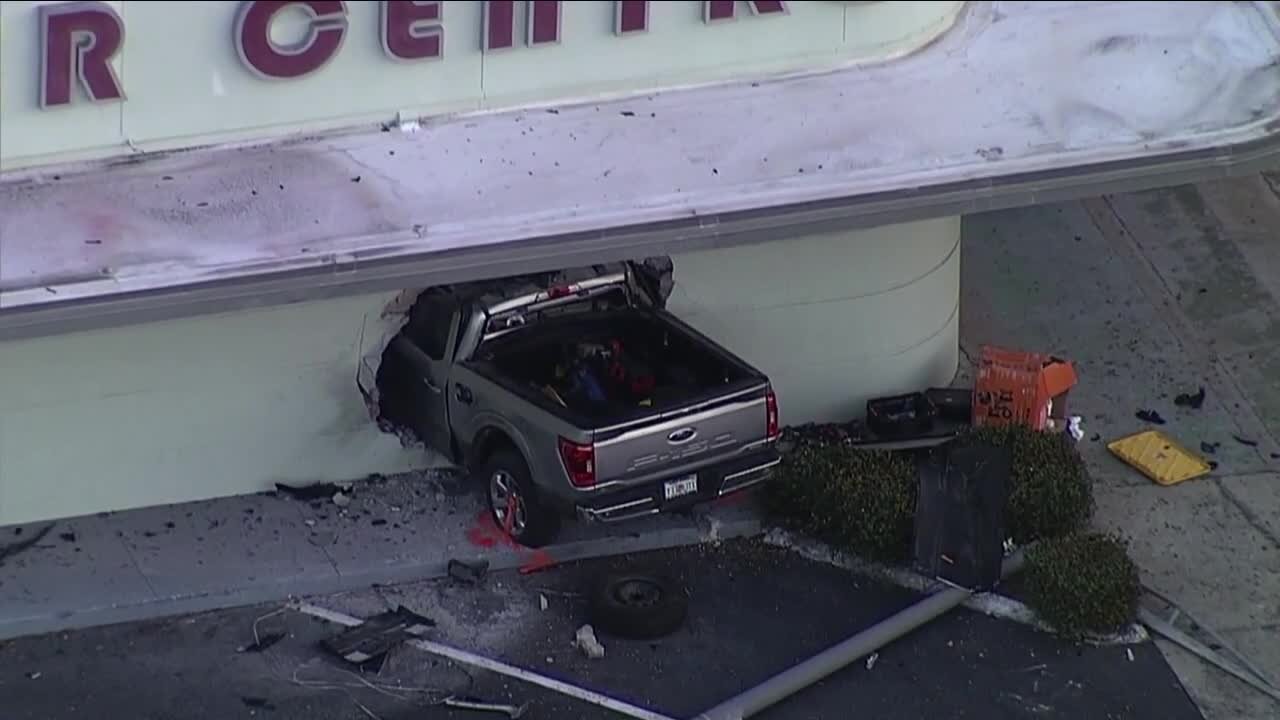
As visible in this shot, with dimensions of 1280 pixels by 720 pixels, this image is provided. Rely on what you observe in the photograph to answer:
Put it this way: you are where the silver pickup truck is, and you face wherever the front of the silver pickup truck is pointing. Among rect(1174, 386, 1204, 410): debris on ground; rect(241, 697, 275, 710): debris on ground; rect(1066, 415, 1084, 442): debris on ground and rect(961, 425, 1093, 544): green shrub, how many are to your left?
1

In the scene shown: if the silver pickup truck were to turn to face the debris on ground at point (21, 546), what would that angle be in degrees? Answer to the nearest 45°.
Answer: approximately 45° to its left

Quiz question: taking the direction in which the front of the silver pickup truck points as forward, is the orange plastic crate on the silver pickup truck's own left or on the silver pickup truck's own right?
on the silver pickup truck's own right

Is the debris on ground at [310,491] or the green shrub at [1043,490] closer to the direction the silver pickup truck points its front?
the debris on ground

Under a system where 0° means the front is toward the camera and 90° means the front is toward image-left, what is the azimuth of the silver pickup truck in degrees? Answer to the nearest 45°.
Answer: approximately 135°

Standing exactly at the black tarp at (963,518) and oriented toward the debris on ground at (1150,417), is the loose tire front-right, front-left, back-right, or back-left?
back-left

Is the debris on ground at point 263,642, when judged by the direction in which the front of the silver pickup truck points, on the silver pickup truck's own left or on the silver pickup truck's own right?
on the silver pickup truck's own left

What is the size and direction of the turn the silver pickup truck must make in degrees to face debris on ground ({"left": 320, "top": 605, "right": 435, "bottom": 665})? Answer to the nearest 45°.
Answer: approximately 90° to its left

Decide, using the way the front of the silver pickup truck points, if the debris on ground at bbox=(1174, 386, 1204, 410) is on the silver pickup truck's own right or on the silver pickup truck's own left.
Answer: on the silver pickup truck's own right
